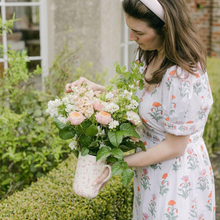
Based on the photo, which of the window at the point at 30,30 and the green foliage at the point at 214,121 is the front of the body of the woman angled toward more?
the window

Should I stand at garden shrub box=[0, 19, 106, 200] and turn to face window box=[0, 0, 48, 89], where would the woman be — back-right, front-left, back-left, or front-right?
back-right

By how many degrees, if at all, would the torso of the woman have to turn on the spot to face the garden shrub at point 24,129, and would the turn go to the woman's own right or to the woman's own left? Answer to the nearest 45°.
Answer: approximately 45° to the woman's own right

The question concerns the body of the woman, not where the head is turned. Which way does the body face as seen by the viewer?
to the viewer's left

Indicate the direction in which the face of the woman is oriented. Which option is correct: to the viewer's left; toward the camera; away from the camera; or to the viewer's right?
to the viewer's left

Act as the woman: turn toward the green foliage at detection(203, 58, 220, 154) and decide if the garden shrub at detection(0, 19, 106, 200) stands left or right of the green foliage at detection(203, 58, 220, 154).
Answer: left

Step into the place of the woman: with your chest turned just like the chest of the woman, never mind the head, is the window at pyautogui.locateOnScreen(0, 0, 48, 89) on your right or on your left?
on your right
